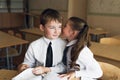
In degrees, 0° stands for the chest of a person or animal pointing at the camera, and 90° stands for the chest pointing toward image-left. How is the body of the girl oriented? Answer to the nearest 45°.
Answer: approximately 90°

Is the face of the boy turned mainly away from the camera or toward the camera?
toward the camera

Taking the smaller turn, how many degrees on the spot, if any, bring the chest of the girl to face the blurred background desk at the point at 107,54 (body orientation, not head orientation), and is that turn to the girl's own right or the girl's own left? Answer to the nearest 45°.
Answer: approximately 90° to the girl's own right

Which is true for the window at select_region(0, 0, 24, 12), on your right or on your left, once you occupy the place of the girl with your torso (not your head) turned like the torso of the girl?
on your right

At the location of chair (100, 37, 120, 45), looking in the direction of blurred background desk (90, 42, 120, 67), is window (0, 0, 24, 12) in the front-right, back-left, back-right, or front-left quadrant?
back-right

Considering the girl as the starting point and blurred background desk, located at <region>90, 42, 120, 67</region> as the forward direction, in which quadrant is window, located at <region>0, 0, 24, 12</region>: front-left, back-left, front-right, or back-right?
front-left

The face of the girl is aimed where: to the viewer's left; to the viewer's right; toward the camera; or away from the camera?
to the viewer's left

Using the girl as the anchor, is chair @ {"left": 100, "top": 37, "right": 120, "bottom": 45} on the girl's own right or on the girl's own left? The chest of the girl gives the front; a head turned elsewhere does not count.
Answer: on the girl's own right

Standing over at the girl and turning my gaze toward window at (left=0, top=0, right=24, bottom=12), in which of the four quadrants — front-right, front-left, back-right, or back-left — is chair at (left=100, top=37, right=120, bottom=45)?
front-right
